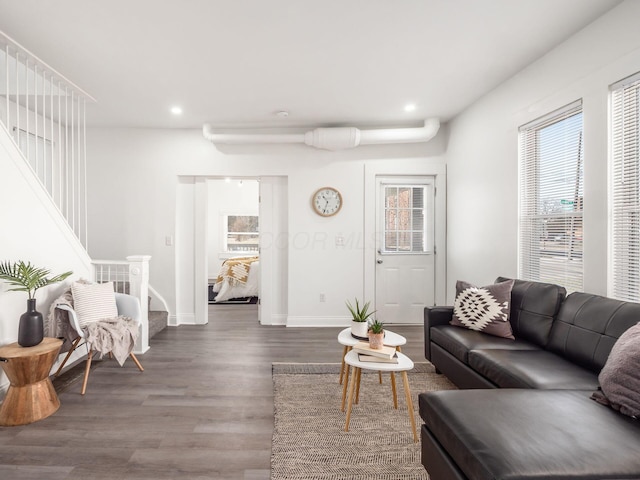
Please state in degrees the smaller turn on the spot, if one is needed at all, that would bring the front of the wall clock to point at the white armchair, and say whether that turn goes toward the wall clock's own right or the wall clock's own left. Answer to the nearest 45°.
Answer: approximately 45° to the wall clock's own right

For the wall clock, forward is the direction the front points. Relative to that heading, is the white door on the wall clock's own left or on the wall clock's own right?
on the wall clock's own left

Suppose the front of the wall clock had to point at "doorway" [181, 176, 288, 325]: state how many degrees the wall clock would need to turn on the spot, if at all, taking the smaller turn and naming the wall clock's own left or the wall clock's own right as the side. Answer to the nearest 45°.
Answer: approximately 90° to the wall clock's own right

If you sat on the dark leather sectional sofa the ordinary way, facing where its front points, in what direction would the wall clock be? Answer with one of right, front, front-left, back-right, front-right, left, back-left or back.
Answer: right

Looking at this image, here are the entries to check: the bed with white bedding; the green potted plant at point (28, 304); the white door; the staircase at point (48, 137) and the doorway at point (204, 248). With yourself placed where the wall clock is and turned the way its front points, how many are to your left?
1

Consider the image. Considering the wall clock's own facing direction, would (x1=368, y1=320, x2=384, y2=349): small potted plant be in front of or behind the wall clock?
in front

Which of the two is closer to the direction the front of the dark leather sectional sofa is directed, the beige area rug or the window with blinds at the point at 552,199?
the beige area rug

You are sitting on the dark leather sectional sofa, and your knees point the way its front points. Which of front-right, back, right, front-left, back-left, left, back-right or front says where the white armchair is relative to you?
front-right

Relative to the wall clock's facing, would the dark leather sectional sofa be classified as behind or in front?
in front

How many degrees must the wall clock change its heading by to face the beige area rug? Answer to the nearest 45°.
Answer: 0° — it already faces it

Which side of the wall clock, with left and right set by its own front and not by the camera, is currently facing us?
front

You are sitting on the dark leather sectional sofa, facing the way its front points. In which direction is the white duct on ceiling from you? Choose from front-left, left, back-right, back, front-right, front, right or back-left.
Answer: right

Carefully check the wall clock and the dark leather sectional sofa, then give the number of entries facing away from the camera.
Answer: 0

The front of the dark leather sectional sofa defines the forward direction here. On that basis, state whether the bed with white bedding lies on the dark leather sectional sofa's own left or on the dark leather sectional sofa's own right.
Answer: on the dark leather sectional sofa's own right

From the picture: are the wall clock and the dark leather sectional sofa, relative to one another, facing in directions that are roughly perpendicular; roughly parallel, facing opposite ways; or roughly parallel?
roughly perpendicular

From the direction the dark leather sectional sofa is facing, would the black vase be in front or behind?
in front

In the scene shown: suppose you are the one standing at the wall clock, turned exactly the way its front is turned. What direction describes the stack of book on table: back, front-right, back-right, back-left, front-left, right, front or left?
front

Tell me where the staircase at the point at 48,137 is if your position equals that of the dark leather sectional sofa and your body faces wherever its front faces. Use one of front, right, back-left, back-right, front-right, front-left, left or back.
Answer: front-right

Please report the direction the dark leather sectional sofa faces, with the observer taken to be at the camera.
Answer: facing the viewer and to the left of the viewer
